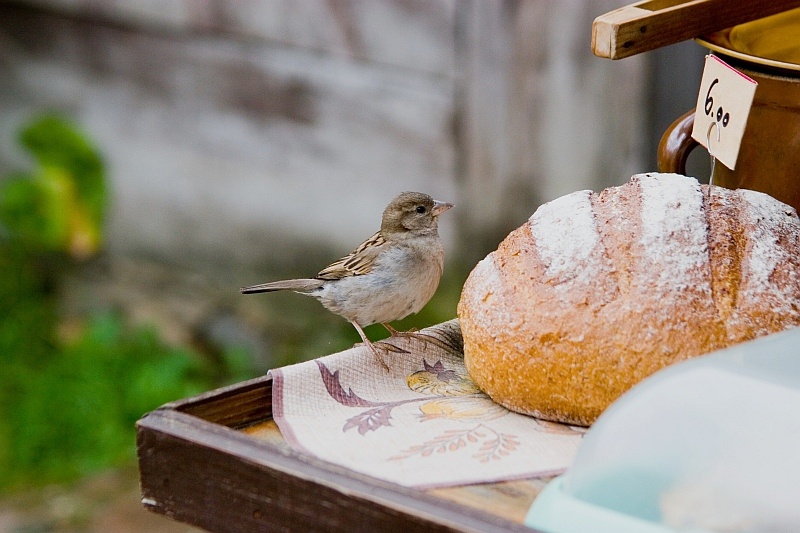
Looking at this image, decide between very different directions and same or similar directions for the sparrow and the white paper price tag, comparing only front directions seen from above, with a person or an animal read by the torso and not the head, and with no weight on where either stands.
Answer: very different directions

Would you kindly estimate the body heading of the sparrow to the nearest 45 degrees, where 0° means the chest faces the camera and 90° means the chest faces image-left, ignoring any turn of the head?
approximately 270°

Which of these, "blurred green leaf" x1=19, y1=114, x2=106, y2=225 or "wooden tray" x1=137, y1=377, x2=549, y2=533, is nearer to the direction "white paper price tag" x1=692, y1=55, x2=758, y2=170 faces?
the wooden tray

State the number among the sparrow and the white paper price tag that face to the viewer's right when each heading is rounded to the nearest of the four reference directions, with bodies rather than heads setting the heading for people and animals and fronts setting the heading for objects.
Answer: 1

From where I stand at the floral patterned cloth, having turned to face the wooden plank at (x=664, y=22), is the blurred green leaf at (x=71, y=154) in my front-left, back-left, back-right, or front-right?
front-left

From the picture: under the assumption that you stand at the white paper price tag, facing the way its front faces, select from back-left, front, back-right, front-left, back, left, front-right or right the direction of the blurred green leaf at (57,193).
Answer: right

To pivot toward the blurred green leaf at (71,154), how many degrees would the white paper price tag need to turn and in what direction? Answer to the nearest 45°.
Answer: approximately 90° to its right

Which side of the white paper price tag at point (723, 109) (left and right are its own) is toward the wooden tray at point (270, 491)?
front

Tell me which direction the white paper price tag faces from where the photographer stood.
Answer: facing the viewer and to the left of the viewer

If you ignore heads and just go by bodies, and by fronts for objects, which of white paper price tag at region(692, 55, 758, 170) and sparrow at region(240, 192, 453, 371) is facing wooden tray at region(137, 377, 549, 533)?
the white paper price tag

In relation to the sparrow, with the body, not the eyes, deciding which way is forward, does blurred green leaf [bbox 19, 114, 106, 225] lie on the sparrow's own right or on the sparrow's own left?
on the sparrow's own left
